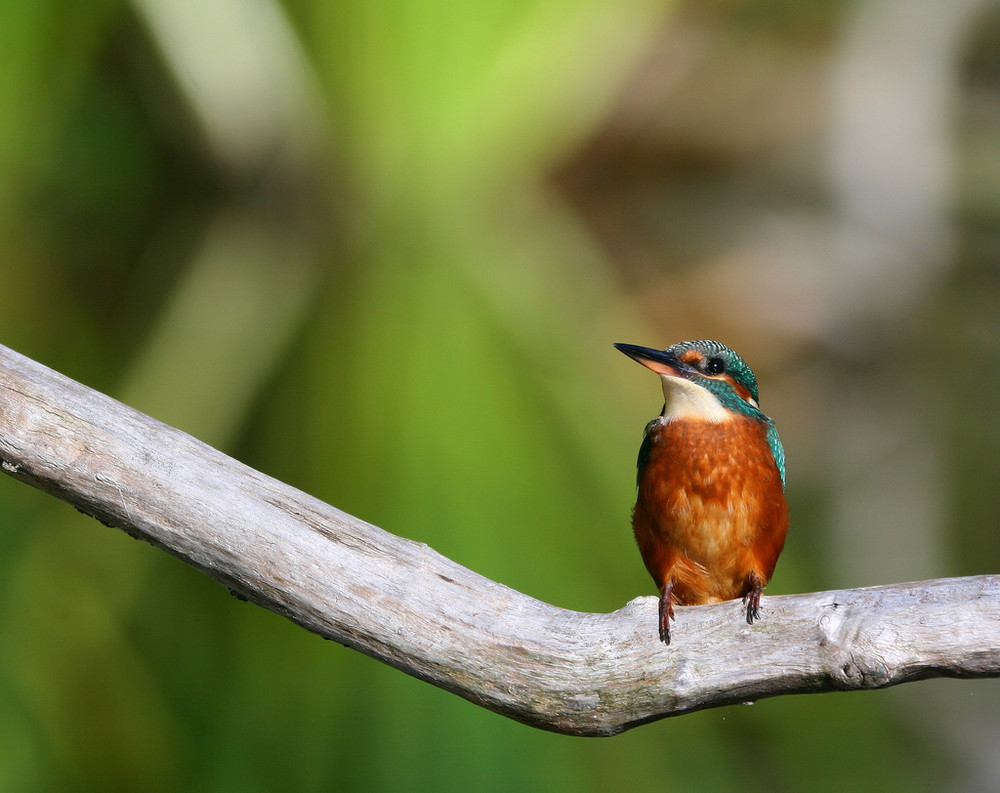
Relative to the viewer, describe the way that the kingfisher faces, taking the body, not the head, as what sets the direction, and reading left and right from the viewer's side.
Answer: facing the viewer
